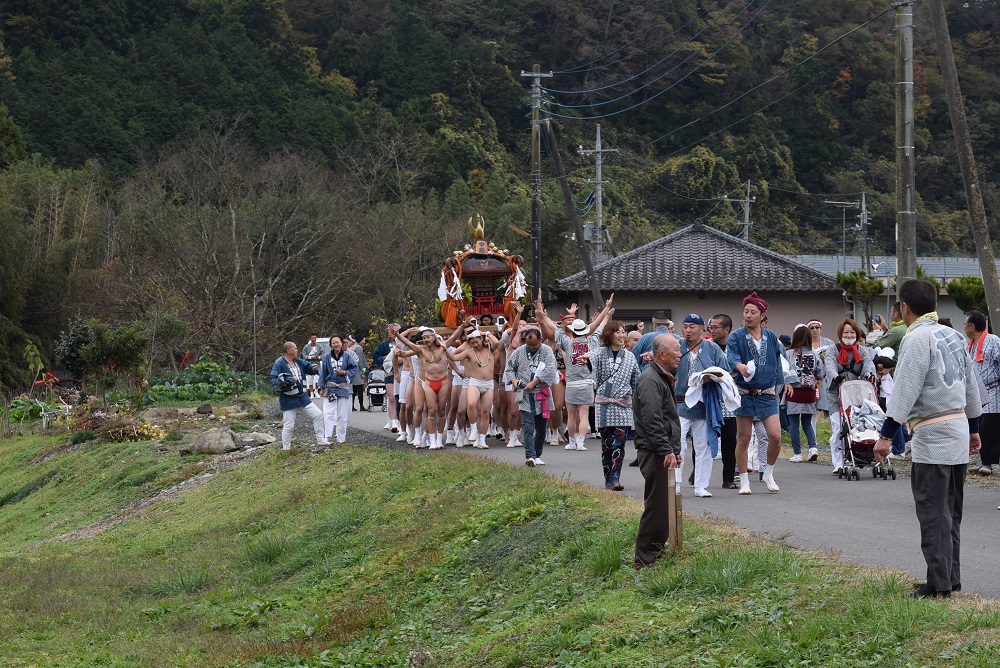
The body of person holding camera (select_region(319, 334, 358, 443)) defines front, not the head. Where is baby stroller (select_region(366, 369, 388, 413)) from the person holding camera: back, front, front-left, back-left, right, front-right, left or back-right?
back

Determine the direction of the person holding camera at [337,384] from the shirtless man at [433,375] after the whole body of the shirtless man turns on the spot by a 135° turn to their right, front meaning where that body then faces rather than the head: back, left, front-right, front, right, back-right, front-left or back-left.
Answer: front

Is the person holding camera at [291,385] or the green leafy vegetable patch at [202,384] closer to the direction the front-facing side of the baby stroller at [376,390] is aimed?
the person holding camera

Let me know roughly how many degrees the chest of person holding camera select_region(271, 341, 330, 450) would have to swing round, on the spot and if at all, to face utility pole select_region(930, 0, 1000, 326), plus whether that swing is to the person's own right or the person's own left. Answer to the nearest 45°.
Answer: approximately 45° to the person's own left

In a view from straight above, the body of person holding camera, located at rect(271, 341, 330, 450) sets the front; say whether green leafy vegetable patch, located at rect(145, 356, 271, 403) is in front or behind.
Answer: behind

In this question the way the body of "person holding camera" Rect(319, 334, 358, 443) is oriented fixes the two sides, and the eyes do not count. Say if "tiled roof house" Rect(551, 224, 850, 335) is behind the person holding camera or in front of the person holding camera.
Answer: behind

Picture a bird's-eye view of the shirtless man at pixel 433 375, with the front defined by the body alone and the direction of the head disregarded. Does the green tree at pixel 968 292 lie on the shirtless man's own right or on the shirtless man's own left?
on the shirtless man's own left

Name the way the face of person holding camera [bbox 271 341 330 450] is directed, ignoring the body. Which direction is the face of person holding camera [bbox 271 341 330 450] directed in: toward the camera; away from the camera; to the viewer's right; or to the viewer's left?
to the viewer's right

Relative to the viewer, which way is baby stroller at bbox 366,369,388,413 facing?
toward the camera

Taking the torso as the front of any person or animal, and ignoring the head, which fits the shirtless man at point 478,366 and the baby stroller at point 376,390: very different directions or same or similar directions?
same or similar directions

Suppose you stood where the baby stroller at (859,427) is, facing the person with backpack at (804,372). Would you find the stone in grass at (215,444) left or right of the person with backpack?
left

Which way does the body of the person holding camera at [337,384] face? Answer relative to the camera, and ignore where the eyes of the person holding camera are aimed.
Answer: toward the camera

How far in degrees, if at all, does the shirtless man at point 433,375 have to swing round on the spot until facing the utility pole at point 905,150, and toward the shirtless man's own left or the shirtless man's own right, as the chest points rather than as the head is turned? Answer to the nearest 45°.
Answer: approximately 90° to the shirtless man's own left

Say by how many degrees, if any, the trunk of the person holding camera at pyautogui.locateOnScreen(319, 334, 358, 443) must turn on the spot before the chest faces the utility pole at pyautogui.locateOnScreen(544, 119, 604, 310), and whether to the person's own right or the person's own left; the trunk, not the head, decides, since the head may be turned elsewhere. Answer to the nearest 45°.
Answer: approximately 135° to the person's own left

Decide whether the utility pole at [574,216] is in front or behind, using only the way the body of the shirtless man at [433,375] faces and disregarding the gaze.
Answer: behind

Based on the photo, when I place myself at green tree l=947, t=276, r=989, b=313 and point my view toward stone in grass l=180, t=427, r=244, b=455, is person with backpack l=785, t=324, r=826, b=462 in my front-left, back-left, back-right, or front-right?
front-left

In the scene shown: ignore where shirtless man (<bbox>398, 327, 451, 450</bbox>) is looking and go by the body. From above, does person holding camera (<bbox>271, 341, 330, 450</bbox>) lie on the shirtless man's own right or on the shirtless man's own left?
on the shirtless man's own right

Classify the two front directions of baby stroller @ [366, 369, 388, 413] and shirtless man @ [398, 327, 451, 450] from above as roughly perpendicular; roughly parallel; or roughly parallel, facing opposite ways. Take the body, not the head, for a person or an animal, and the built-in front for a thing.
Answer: roughly parallel

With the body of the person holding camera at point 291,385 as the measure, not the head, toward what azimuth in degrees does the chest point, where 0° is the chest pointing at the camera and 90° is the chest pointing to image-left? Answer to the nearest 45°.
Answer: approximately 315°
